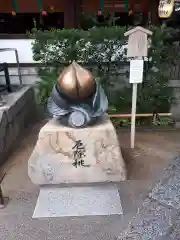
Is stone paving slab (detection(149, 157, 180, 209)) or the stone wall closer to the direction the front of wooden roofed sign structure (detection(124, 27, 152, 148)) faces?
the stone paving slab

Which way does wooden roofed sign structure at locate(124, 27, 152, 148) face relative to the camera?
toward the camera

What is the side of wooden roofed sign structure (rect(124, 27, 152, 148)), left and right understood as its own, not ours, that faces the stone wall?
right

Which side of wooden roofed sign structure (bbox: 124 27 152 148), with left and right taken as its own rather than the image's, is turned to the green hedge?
back

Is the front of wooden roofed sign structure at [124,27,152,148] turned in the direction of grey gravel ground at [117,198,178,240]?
yes

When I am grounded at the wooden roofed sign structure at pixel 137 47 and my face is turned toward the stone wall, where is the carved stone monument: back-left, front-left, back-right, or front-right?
front-left

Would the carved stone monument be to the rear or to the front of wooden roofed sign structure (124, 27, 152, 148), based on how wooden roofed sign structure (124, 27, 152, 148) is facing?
to the front

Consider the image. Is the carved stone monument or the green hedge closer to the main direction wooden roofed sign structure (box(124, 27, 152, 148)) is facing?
the carved stone monument

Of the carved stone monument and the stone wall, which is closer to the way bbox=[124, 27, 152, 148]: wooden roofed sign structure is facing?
the carved stone monument

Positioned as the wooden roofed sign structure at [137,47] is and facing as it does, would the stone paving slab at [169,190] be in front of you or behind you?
in front
